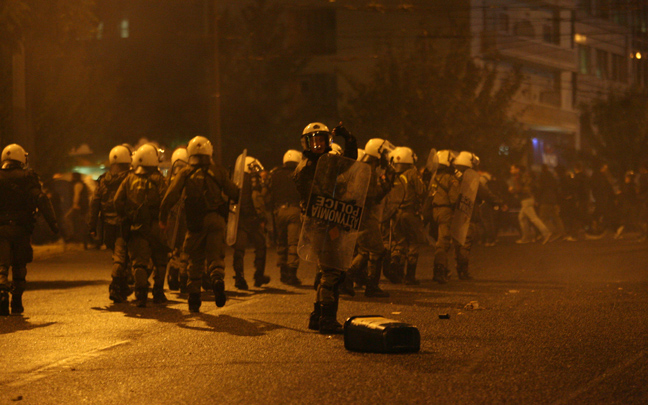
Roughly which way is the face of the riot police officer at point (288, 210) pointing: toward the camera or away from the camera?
away from the camera

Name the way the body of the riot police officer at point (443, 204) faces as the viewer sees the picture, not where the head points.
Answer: away from the camera

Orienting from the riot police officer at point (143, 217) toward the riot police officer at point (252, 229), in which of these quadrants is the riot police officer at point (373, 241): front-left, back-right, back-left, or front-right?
front-right

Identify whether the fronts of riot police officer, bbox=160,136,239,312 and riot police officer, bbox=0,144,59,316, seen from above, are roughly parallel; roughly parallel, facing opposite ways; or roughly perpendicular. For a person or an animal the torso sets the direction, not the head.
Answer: roughly parallel

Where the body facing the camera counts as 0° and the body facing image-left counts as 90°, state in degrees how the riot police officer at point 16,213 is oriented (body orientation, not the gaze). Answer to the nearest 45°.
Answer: approximately 180°

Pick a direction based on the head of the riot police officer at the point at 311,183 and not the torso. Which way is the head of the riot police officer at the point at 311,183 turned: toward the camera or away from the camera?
toward the camera

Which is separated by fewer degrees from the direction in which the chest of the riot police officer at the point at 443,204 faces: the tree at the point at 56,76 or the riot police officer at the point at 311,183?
the tree

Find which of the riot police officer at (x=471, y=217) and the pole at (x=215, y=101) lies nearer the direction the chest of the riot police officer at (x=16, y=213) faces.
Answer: the pole

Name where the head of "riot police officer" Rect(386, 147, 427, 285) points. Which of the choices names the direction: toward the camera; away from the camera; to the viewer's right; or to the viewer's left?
away from the camera

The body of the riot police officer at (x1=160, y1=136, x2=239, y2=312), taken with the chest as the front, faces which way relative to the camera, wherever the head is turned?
away from the camera
